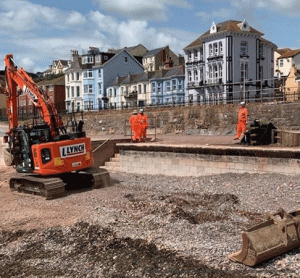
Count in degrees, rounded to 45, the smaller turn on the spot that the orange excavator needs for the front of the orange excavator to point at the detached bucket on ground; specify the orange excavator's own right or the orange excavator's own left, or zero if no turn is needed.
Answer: approximately 180°

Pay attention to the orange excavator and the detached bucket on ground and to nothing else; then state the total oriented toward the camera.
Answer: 0

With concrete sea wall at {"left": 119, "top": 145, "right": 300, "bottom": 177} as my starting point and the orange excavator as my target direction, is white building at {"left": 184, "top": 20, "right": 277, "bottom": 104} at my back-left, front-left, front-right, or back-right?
back-right

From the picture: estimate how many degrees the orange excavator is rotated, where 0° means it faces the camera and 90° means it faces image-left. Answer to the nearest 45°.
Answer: approximately 135°

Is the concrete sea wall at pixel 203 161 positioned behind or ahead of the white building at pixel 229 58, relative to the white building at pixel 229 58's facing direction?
ahead
